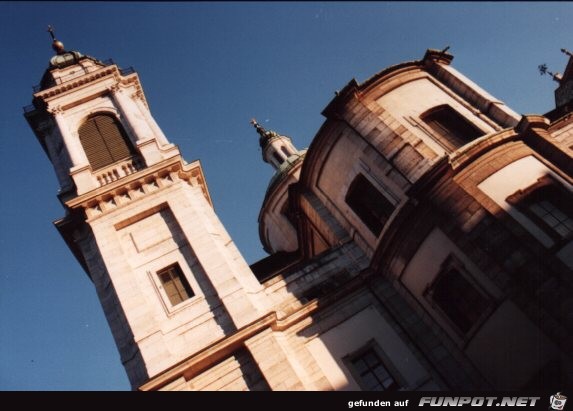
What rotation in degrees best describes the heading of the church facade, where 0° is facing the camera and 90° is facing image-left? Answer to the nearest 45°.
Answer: approximately 0°
